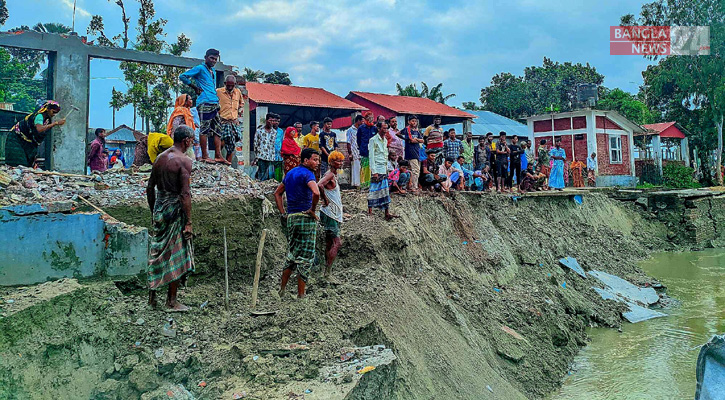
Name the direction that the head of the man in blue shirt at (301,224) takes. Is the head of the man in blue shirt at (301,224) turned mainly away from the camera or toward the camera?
toward the camera

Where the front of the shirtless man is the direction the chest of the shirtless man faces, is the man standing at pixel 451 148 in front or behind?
in front

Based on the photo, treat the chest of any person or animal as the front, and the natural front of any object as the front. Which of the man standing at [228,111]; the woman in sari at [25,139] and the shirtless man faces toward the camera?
the man standing

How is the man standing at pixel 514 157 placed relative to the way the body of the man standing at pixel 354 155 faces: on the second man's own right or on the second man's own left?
on the second man's own left

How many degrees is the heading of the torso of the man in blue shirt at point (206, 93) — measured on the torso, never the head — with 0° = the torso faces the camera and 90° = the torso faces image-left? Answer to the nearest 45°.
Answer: approximately 315°

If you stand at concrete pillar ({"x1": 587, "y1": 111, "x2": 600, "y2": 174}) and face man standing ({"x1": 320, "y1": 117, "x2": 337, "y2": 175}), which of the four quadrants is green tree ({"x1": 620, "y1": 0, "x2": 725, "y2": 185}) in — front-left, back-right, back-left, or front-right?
back-left

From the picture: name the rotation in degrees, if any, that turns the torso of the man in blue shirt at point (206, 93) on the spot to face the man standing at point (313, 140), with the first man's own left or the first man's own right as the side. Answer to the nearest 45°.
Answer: approximately 90° to the first man's own left

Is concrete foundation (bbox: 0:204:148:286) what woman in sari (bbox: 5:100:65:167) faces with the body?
no

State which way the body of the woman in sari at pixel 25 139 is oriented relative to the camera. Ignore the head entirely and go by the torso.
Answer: to the viewer's right

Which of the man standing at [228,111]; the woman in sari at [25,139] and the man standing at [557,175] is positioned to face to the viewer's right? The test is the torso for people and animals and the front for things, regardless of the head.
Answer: the woman in sari

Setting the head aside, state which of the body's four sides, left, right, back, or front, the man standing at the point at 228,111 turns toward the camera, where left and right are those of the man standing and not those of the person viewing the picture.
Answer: front

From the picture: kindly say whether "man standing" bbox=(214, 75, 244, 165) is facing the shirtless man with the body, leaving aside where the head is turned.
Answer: yes

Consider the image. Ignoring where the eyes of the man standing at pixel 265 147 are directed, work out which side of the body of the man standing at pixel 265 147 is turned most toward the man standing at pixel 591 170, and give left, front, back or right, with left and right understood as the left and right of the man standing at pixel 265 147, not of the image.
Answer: left

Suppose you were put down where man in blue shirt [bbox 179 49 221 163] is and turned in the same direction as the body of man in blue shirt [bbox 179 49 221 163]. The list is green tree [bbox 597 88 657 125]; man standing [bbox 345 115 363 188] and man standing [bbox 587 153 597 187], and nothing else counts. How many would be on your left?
3

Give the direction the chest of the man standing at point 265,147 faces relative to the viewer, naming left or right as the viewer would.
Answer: facing the viewer and to the right of the viewer

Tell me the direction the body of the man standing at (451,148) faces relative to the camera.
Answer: toward the camera
